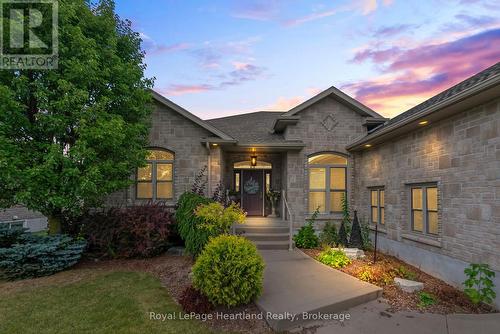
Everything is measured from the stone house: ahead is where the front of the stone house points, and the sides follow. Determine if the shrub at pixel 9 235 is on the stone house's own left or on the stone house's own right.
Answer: on the stone house's own right

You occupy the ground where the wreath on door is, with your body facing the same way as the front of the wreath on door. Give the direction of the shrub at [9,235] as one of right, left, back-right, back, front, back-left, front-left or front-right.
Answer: front-right

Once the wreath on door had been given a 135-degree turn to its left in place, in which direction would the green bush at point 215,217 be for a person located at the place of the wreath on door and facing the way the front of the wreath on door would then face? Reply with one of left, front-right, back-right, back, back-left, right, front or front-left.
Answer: back-right

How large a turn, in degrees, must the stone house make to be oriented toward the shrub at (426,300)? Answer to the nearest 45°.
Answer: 0° — it already faces it

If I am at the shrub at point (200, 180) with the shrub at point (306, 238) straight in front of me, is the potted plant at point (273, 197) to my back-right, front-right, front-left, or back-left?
front-left

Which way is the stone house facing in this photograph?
toward the camera

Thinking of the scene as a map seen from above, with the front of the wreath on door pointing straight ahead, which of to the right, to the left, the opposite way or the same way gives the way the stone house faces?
the same way

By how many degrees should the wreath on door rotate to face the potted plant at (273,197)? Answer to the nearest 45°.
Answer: approximately 45° to its left

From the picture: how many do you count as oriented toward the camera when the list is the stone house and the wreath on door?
2

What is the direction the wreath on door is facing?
toward the camera

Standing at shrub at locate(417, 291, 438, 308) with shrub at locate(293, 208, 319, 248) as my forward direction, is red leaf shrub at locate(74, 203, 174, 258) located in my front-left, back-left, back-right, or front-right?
front-left
